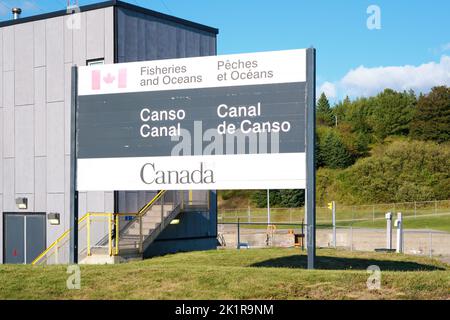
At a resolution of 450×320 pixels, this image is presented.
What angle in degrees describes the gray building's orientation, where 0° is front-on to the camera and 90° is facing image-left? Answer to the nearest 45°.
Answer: approximately 45°

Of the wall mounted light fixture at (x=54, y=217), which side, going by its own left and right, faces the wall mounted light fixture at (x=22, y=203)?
right

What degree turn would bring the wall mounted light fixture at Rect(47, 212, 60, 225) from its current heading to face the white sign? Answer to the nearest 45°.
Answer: approximately 45° to its left

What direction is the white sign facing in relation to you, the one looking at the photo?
facing the viewer and to the left of the viewer

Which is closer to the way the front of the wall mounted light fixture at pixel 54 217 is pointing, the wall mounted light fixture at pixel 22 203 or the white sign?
the white sign

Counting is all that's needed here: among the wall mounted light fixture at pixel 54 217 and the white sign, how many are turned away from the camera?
0

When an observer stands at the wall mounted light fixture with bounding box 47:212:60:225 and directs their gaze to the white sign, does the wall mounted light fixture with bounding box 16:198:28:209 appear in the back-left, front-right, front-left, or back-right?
back-right

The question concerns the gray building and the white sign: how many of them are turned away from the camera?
0

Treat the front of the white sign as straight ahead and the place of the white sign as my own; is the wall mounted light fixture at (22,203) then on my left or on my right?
on my right

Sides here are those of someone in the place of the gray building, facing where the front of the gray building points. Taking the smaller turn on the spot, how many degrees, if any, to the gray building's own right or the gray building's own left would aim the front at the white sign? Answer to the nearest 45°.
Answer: approximately 45° to the gray building's own left
